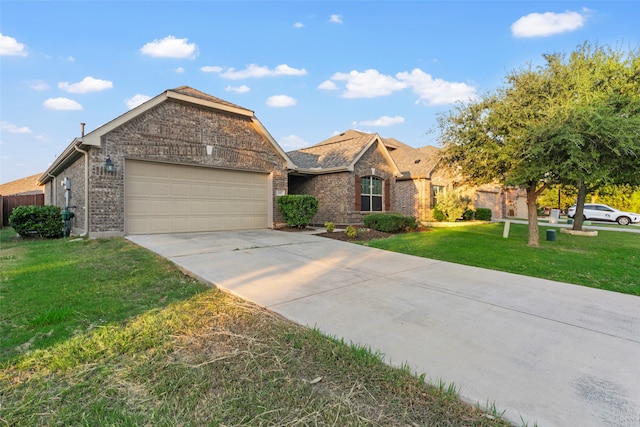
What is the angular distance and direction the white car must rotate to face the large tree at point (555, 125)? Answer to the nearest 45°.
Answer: approximately 90° to its right

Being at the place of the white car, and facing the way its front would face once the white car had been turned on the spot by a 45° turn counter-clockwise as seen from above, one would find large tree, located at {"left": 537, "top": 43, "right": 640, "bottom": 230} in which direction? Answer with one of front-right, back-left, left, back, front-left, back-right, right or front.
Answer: back-right

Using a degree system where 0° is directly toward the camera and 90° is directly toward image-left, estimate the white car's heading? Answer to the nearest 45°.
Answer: approximately 270°

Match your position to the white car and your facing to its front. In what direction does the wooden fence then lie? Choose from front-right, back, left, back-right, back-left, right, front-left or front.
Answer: back-right
